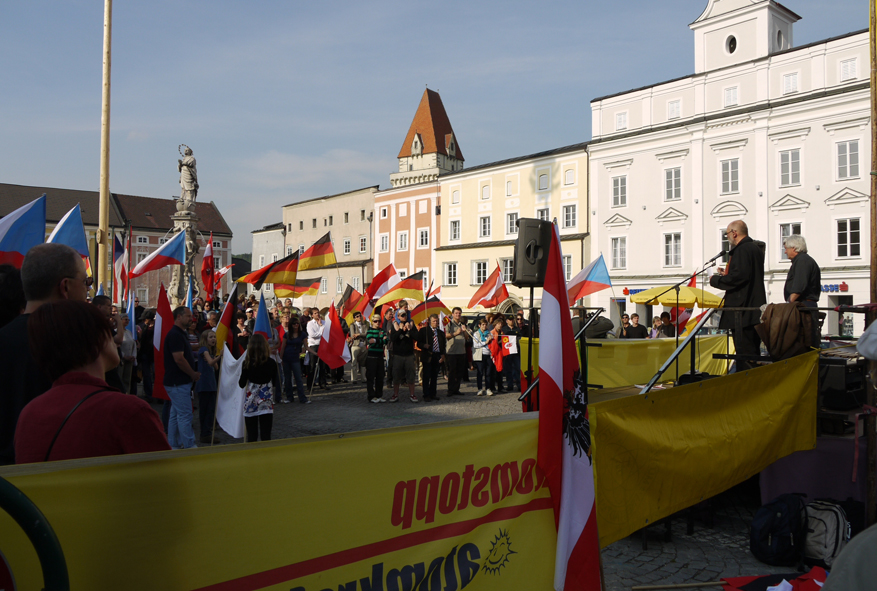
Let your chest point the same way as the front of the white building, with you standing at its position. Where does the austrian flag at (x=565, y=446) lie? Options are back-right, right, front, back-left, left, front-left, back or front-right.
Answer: front-left

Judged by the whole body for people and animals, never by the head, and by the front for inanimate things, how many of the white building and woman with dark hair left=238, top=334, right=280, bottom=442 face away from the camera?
1

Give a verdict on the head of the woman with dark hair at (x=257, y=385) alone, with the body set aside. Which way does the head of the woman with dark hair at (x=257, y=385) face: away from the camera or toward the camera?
away from the camera

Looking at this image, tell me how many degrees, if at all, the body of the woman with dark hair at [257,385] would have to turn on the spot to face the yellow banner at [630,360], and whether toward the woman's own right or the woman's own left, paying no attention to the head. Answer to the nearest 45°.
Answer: approximately 90° to the woman's own right

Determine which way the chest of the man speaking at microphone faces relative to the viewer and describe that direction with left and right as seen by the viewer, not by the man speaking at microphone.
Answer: facing to the left of the viewer

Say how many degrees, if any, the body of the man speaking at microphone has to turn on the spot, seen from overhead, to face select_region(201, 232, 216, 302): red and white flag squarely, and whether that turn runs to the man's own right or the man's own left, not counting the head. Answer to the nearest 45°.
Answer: approximately 45° to the man's own right

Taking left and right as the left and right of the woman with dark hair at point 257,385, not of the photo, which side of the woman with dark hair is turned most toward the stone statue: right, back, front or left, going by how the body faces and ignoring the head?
front

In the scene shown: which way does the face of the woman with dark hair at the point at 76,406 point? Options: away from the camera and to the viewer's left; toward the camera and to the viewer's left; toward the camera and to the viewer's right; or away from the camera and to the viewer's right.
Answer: away from the camera and to the viewer's right

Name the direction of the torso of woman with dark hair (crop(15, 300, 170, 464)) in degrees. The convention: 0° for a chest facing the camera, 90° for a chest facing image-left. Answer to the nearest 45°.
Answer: approximately 225°

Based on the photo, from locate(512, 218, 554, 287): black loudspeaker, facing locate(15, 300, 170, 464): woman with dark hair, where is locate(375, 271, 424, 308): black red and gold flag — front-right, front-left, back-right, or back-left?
back-right
